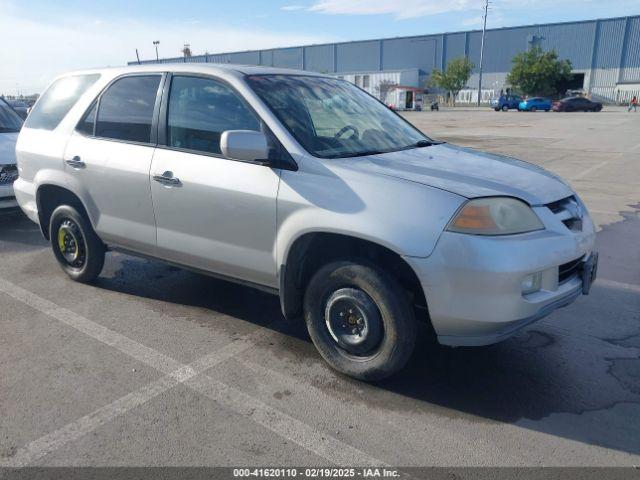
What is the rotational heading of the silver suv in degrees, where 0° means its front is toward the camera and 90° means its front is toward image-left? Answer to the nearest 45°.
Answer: approximately 315°

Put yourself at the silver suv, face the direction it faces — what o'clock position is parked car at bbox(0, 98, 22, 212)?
The parked car is roughly at 6 o'clock from the silver suv.

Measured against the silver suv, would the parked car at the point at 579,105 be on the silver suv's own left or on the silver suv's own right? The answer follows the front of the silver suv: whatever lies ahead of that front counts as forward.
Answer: on the silver suv's own left

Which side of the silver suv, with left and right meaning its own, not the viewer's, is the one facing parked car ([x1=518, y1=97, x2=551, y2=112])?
left
